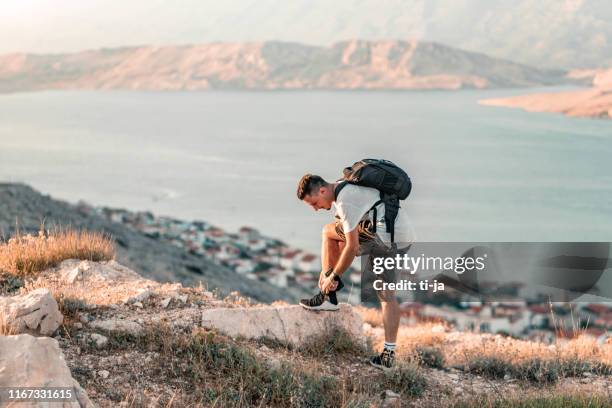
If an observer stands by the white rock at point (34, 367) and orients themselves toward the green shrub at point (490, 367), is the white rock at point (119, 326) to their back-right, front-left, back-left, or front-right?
front-left

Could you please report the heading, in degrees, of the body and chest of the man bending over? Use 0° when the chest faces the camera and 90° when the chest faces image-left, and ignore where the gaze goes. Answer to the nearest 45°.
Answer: approximately 90°

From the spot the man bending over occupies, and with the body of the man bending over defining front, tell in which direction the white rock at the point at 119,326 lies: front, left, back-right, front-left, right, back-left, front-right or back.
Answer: front

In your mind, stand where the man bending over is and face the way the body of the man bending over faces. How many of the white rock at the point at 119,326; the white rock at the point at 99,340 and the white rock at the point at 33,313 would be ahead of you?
3

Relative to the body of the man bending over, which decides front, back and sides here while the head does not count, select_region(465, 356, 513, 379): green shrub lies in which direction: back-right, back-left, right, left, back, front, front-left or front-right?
back-right

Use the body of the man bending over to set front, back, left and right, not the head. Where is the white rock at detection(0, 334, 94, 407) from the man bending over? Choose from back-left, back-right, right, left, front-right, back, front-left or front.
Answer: front-left

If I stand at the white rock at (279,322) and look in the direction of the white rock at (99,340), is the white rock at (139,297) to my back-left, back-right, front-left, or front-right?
front-right

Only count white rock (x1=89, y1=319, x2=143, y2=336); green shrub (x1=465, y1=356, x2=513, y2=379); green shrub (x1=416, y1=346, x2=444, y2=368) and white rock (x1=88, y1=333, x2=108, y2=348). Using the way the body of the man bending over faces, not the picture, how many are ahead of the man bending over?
2

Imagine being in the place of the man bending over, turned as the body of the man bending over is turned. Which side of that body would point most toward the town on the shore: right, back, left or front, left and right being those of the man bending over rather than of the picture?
right

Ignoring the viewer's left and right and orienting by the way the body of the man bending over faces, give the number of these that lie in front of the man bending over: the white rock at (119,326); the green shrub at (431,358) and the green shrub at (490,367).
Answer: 1

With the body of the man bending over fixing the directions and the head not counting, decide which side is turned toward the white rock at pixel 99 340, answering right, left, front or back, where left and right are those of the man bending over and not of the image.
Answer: front

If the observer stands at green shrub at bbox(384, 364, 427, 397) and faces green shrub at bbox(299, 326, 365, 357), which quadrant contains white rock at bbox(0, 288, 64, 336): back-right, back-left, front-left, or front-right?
front-left

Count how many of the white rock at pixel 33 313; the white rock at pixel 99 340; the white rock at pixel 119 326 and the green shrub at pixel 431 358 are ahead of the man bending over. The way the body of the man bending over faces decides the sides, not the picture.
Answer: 3

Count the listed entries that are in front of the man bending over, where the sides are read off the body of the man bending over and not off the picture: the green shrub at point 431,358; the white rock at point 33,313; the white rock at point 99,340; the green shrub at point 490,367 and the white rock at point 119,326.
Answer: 3

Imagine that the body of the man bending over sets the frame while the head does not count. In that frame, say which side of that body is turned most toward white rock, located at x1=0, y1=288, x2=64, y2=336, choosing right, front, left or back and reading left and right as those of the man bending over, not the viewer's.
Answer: front
